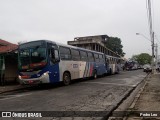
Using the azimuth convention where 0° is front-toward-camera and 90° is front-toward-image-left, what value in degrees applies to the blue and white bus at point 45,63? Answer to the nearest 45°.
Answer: approximately 45°

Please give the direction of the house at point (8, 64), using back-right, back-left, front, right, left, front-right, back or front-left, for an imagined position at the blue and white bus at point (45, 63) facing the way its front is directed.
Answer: right
